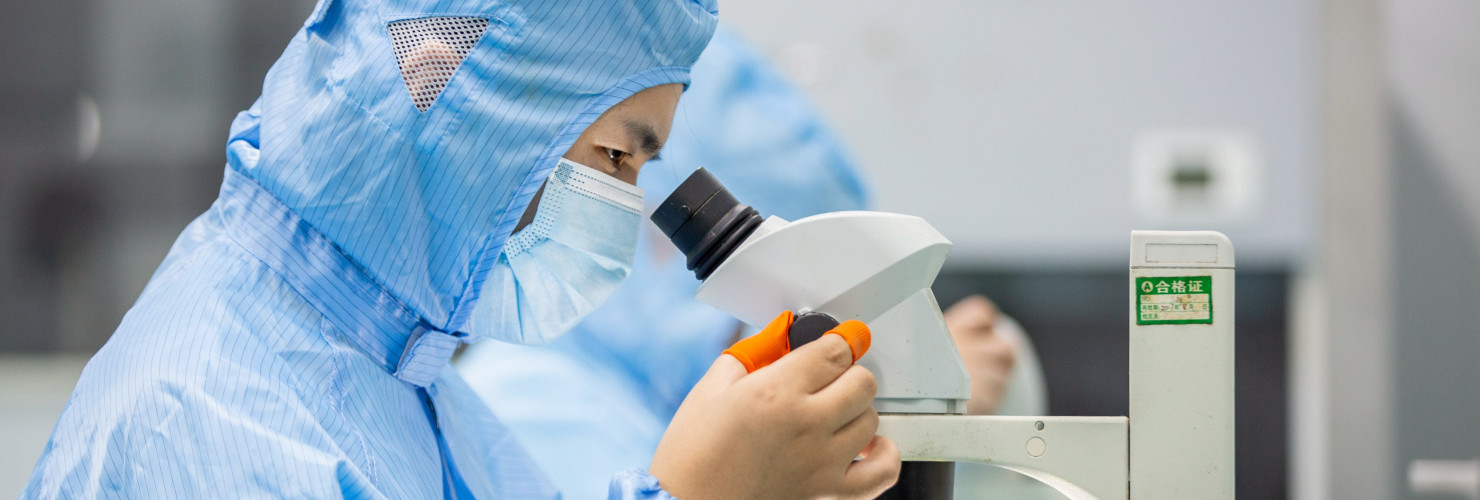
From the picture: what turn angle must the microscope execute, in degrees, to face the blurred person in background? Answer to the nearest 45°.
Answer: approximately 45° to its right

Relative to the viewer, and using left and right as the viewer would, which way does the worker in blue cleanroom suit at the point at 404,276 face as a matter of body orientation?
facing to the right of the viewer

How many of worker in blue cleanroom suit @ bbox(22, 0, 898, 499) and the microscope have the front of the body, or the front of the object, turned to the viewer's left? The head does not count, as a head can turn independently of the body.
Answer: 1

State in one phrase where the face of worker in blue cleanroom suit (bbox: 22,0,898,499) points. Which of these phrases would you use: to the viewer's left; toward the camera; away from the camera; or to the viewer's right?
to the viewer's right

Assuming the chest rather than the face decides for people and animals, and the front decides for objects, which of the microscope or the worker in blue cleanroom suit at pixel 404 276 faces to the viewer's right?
the worker in blue cleanroom suit

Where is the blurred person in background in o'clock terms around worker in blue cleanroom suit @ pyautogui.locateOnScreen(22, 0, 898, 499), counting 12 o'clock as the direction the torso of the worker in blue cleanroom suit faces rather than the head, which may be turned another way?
The blurred person in background is roughly at 10 o'clock from the worker in blue cleanroom suit.

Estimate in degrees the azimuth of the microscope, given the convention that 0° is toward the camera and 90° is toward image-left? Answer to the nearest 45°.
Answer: approximately 90°
